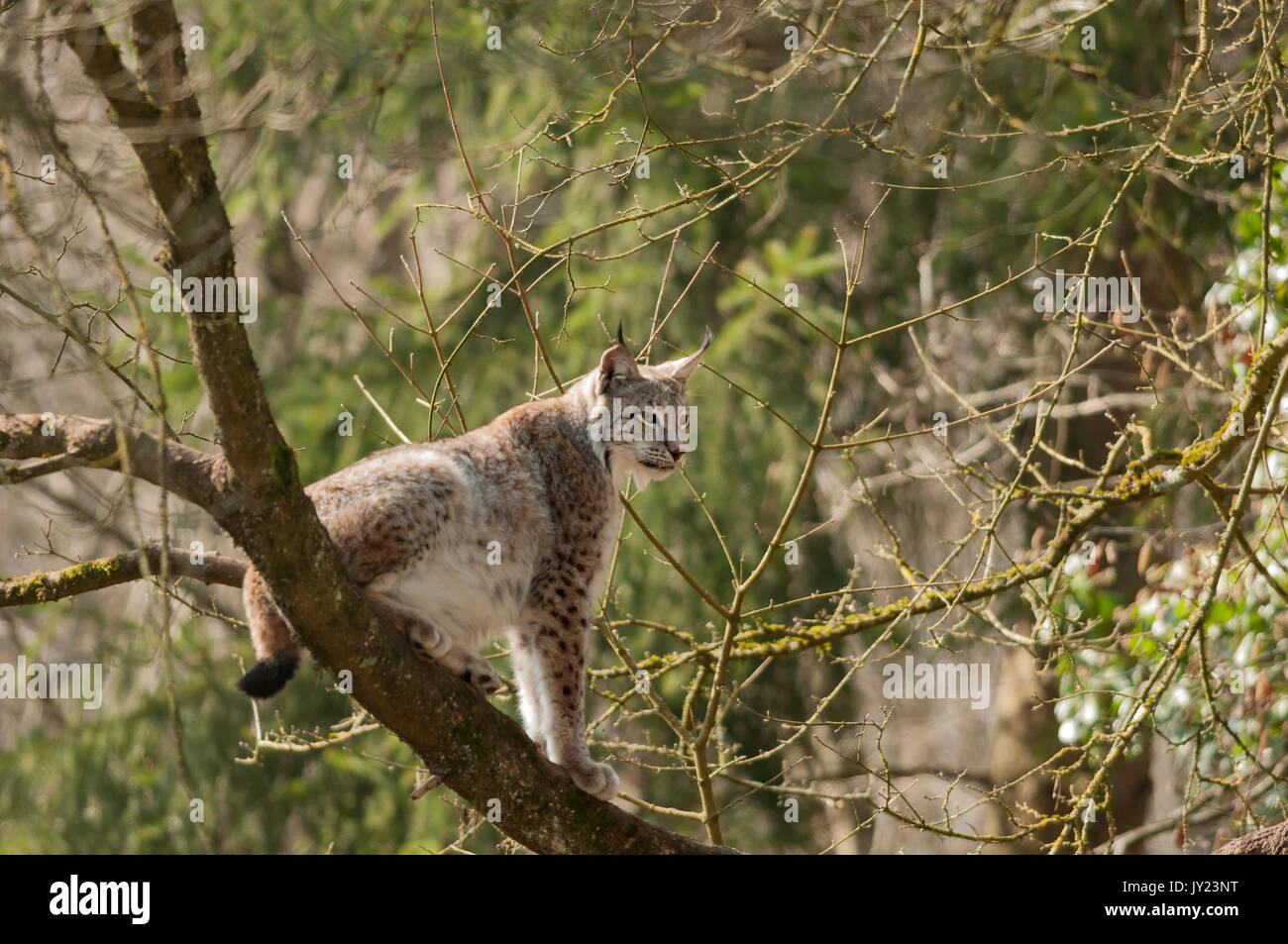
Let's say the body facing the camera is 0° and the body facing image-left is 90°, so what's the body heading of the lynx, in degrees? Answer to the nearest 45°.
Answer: approximately 270°
